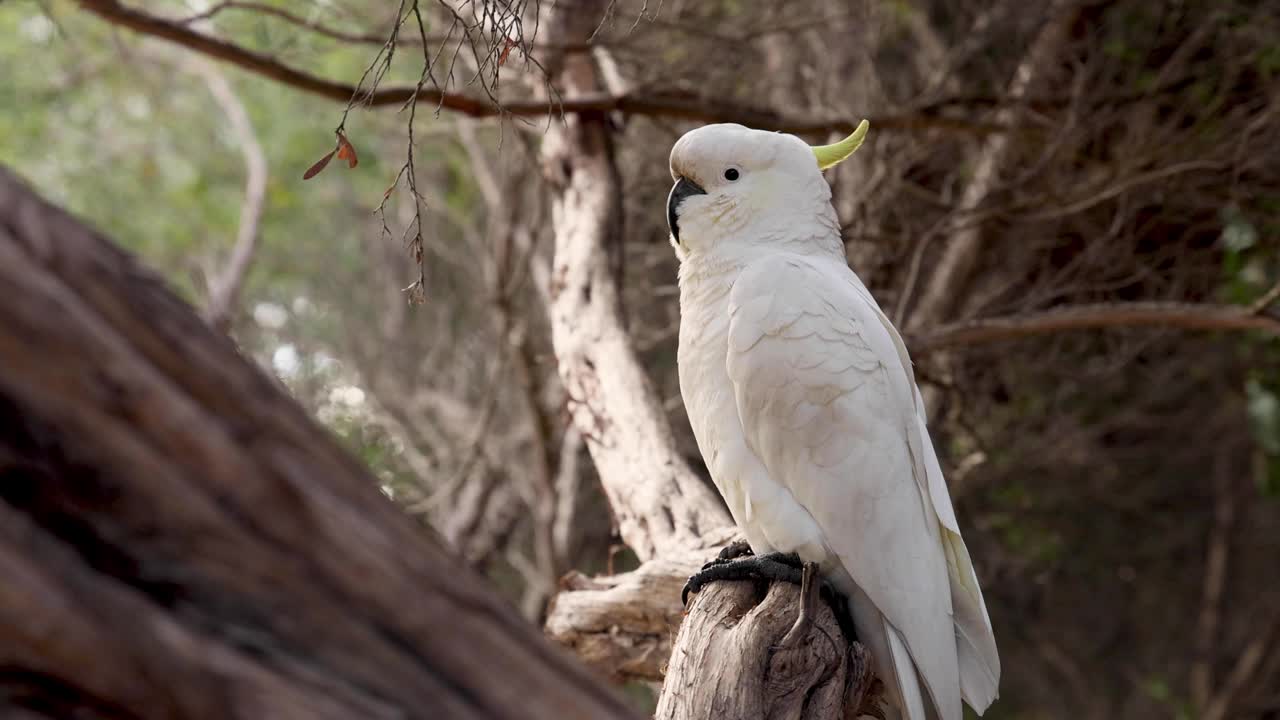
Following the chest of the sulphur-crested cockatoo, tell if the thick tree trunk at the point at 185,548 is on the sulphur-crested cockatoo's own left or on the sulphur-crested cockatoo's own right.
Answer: on the sulphur-crested cockatoo's own left

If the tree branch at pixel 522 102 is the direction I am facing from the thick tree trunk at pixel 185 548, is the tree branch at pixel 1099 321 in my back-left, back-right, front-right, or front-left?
front-right

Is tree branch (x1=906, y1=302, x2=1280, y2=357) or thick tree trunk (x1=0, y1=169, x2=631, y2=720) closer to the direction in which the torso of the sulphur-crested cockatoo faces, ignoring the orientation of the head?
the thick tree trunk

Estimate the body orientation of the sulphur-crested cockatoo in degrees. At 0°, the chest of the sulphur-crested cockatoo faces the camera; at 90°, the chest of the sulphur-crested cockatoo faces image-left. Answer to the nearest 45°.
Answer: approximately 90°
